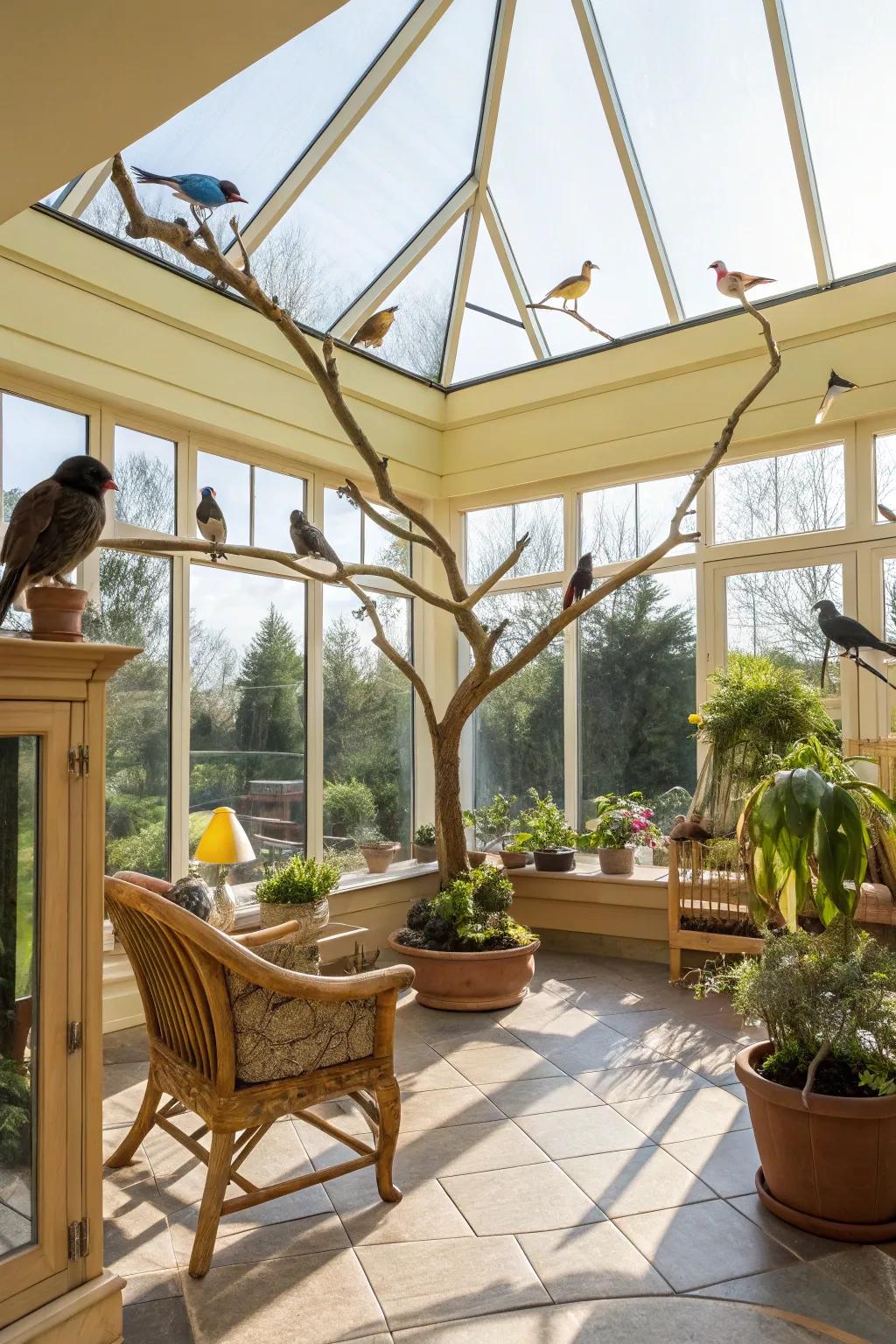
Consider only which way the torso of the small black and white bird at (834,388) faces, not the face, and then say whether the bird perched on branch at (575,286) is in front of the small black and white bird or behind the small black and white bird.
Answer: behind

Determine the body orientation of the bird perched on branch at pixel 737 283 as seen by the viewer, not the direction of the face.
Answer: to the viewer's left

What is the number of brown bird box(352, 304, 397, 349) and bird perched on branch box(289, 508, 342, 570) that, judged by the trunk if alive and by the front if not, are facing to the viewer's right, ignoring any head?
1

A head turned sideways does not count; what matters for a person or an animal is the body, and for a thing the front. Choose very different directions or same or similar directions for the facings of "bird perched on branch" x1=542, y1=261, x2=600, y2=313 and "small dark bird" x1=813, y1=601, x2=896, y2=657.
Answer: very different directions

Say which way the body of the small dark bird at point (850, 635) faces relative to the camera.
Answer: to the viewer's left

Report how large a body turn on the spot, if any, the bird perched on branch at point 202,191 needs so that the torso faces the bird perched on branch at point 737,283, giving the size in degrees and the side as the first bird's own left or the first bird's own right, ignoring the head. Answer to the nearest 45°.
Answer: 0° — it already faces it

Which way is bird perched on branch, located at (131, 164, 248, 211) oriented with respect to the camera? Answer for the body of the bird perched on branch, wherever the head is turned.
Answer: to the viewer's right

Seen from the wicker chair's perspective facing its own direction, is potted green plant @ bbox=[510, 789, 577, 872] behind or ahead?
ahead

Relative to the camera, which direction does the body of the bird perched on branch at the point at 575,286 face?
to the viewer's right

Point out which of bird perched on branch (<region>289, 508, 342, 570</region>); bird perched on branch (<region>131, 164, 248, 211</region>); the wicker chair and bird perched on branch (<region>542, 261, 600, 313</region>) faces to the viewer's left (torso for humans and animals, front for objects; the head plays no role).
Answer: bird perched on branch (<region>289, 508, 342, 570</region>)

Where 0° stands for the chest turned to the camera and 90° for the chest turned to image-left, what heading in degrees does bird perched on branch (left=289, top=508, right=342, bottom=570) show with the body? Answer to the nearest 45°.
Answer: approximately 90°
